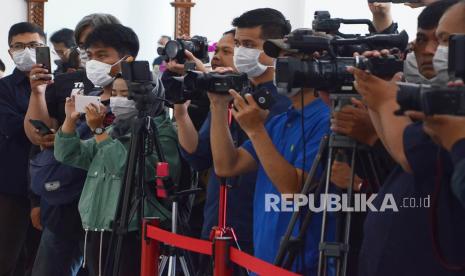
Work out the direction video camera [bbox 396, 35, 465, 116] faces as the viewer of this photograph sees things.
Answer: facing to the left of the viewer

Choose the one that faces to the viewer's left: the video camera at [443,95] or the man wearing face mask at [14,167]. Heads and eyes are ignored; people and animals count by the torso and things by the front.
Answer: the video camera

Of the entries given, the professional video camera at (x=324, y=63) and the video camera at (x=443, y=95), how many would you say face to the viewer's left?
2

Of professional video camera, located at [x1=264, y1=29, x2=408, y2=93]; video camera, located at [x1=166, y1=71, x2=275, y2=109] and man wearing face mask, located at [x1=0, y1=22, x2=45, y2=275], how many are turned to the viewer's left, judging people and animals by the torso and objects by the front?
2

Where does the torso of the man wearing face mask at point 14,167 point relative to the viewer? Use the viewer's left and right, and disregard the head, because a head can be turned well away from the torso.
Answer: facing the viewer and to the right of the viewer

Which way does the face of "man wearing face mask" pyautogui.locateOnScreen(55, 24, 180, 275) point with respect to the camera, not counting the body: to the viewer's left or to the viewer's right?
to the viewer's left

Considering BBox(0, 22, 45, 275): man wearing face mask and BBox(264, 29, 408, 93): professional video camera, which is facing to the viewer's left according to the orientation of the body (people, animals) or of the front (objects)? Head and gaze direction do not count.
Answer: the professional video camera
